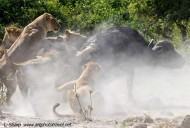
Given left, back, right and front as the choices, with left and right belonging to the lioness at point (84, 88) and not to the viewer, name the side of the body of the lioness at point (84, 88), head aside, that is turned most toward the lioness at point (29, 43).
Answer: left

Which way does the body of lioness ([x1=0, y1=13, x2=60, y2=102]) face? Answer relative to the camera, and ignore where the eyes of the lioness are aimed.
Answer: to the viewer's right

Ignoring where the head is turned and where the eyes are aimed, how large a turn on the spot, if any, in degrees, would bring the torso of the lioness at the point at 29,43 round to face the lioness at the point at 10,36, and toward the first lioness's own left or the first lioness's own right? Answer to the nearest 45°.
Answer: approximately 135° to the first lioness's own left

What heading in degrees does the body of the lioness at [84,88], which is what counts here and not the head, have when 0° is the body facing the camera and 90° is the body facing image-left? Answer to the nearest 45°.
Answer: approximately 225°
